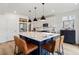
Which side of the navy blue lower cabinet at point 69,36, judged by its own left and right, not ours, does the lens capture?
front
